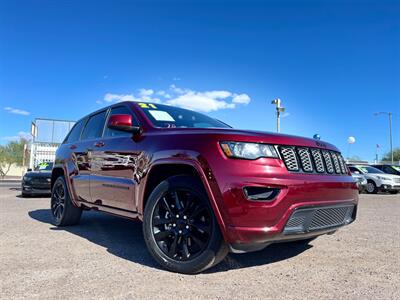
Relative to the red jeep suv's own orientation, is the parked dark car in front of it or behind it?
behind

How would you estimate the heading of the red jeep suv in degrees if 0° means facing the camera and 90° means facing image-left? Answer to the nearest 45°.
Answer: approximately 315°

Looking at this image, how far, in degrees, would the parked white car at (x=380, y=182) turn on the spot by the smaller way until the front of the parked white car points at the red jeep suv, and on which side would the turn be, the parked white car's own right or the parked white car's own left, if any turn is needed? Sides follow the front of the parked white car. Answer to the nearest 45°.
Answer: approximately 45° to the parked white car's own right

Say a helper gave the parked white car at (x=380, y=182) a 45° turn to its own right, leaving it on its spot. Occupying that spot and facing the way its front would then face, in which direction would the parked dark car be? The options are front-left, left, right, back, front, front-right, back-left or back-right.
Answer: front-right

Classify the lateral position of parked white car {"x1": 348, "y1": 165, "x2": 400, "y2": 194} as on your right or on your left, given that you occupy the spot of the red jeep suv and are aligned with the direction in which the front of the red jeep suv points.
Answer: on your left
